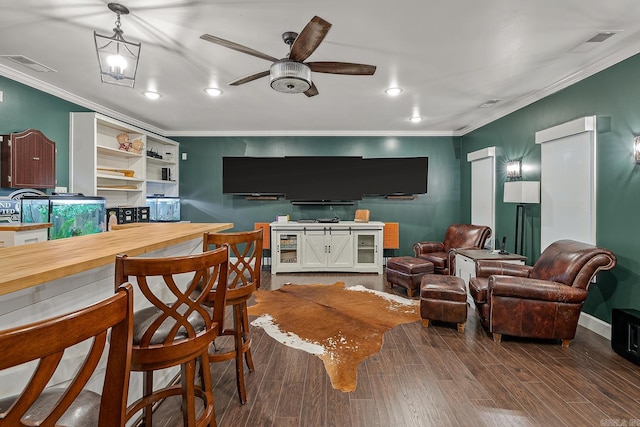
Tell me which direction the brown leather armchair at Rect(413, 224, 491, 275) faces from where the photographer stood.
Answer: facing the viewer and to the left of the viewer

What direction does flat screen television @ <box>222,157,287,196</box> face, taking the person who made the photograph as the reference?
facing the viewer

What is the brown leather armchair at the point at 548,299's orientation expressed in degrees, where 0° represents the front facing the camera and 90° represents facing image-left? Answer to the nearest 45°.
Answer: approximately 90°

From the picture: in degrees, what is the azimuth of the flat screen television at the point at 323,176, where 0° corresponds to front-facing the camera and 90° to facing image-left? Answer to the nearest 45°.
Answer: approximately 0°

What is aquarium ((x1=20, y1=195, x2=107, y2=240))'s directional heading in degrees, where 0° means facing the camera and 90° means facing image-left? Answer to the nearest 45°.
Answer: approximately 315°

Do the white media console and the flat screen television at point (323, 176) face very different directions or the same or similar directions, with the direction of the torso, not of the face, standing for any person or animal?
same or similar directions

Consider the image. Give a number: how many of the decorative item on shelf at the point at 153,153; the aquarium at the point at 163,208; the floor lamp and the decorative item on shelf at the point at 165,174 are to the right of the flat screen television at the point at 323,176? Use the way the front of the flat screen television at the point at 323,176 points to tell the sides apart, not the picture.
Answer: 3

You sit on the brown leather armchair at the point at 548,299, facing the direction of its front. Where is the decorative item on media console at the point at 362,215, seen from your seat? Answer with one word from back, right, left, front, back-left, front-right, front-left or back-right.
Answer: front-right

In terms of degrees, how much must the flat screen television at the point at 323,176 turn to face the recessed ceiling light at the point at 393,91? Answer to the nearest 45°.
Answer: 0° — it already faces it

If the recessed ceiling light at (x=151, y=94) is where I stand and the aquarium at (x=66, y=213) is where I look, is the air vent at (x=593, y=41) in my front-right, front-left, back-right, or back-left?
back-left

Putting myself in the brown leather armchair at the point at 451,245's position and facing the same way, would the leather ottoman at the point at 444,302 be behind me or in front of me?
in front

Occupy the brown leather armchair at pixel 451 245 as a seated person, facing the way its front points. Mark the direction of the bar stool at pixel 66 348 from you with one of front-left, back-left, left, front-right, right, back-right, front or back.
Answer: front-left

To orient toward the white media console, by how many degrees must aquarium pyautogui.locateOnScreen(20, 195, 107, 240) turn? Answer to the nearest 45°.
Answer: approximately 45° to its left

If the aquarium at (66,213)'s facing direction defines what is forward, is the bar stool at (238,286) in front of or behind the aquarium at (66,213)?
in front

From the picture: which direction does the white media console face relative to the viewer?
toward the camera
